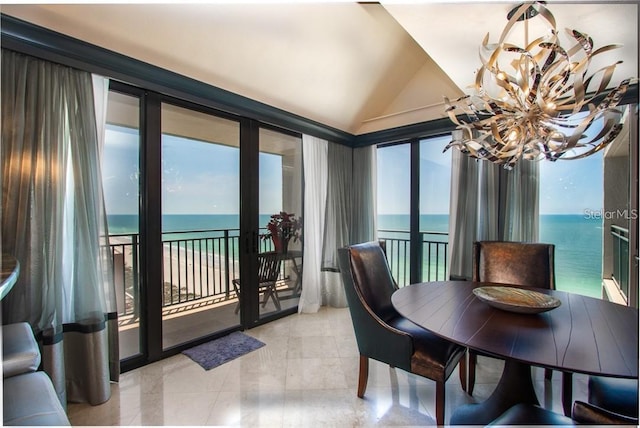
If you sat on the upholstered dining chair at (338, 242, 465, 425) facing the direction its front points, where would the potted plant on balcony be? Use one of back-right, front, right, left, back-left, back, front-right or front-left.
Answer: back

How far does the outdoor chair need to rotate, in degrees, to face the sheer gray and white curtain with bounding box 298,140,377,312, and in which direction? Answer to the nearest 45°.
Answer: approximately 180°

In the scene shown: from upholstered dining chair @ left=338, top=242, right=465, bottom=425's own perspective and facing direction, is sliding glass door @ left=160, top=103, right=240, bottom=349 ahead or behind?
behind

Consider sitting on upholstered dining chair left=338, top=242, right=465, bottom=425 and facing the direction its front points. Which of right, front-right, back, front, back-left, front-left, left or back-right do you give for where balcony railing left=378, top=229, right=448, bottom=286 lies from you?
back-left

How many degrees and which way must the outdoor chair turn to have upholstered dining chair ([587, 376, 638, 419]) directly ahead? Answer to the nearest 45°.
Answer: approximately 90° to its left
